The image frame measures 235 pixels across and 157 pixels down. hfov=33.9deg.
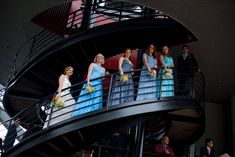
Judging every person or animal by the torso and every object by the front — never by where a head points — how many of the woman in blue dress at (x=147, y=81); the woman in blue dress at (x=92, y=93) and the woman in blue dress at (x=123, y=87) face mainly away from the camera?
0

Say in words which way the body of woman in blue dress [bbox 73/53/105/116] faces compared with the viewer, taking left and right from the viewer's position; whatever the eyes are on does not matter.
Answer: facing the viewer and to the right of the viewer

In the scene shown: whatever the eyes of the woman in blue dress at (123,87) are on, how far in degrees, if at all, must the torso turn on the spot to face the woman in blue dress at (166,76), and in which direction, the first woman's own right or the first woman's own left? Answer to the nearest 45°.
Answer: approximately 45° to the first woman's own left

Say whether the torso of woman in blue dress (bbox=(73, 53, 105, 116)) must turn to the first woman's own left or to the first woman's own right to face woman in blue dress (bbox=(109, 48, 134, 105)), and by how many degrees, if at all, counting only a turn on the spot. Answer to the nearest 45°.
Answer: approximately 45° to the first woman's own left

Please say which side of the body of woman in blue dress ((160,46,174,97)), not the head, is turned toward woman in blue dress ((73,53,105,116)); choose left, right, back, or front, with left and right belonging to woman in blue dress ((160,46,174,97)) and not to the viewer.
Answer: right

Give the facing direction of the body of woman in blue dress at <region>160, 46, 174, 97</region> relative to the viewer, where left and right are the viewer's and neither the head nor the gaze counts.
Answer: facing the viewer
